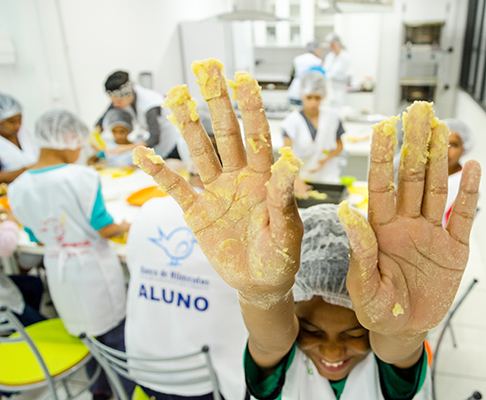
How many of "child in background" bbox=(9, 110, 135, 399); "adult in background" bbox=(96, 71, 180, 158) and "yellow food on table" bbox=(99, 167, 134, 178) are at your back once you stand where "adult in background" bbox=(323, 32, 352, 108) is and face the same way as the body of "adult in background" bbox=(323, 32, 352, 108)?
0

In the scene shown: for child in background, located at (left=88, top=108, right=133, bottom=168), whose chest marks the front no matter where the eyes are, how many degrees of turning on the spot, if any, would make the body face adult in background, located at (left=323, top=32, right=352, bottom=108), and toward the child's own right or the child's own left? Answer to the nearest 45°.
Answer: approximately 135° to the child's own left

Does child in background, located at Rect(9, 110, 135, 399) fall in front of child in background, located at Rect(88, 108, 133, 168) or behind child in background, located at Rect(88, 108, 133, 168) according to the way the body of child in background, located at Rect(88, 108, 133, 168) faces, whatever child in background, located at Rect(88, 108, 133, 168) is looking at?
in front

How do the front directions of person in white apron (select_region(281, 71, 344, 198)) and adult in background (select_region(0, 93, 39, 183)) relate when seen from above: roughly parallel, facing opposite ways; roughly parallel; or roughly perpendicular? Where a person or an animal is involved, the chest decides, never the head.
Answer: roughly perpendicular

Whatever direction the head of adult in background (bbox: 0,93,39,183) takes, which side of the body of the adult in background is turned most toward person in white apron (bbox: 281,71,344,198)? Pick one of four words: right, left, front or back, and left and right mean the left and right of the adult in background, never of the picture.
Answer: front

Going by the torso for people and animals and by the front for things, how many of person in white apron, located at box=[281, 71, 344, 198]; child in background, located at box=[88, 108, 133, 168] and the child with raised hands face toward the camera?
3

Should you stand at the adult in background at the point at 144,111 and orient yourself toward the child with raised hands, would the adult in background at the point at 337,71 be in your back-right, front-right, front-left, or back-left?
back-left

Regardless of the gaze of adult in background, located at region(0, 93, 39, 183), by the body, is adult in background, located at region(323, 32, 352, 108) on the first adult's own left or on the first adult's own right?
on the first adult's own left

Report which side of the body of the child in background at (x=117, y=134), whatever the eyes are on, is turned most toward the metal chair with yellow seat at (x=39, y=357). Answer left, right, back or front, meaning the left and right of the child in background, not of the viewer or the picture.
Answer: front

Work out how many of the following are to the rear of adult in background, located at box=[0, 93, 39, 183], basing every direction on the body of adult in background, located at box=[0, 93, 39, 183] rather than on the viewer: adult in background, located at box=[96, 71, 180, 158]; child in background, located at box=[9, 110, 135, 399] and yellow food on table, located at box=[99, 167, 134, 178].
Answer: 0

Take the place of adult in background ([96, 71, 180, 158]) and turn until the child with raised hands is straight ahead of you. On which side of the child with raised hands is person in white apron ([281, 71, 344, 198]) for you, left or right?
left

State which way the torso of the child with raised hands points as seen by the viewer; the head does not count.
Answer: toward the camera

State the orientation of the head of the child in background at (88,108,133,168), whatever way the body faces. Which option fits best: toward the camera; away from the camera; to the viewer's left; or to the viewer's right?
toward the camera

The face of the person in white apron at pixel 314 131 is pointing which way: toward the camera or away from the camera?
toward the camera

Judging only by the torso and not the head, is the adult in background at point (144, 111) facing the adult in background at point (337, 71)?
no

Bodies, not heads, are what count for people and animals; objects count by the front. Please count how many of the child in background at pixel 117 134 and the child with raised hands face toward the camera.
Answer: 2

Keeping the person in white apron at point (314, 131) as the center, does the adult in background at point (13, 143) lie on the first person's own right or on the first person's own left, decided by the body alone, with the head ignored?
on the first person's own right

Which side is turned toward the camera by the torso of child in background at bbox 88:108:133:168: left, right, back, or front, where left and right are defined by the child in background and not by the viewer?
front
